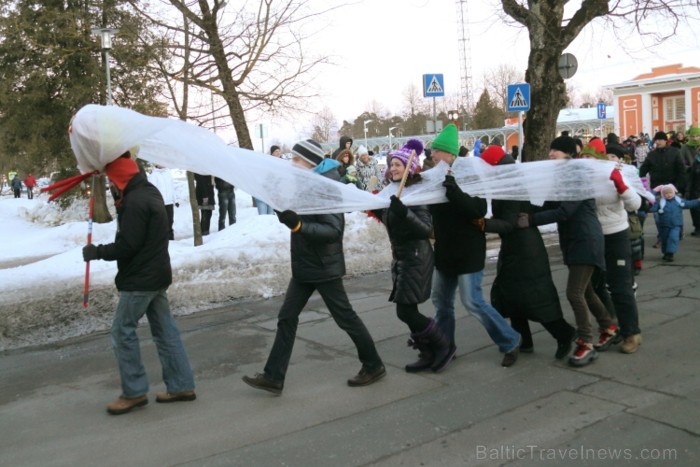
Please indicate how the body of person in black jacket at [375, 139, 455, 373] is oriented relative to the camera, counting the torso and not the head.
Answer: to the viewer's left

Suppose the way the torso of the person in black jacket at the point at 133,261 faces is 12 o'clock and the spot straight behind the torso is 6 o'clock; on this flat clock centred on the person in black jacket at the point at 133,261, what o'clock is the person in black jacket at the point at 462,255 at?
the person in black jacket at the point at 462,255 is roughly at 6 o'clock from the person in black jacket at the point at 133,261.

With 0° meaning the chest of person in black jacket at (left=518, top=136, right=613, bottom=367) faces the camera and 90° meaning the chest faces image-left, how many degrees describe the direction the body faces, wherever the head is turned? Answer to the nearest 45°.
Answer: approximately 90°

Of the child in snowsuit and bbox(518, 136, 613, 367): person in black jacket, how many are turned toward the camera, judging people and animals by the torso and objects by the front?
1

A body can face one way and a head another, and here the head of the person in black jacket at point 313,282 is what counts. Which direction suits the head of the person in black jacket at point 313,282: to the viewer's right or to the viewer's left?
to the viewer's left

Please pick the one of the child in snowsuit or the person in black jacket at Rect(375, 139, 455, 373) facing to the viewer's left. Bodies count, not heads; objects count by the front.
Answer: the person in black jacket

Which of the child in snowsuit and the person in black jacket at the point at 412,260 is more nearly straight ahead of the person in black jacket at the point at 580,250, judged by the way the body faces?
the person in black jacket

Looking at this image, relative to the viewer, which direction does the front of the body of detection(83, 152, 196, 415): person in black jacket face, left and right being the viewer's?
facing to the left of the viewer

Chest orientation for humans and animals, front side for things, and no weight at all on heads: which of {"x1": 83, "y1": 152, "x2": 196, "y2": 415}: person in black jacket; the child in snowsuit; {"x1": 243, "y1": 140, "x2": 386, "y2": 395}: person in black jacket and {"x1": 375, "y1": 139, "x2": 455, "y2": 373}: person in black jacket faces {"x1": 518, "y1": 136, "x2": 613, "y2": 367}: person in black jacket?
the child in snowsuit

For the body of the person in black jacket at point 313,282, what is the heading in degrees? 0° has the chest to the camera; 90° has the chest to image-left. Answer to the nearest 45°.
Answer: approximately 90°
